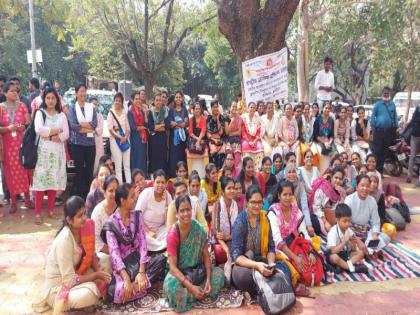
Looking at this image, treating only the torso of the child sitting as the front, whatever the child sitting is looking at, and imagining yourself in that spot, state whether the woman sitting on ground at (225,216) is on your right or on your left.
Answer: on your right

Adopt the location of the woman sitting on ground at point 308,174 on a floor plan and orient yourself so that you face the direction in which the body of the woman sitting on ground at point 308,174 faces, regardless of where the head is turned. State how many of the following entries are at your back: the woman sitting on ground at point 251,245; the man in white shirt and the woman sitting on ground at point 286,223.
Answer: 1

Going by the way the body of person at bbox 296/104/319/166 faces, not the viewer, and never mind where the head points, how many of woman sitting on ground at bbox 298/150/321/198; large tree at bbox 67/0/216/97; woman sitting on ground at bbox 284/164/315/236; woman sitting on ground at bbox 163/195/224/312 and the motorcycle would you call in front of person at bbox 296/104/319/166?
3

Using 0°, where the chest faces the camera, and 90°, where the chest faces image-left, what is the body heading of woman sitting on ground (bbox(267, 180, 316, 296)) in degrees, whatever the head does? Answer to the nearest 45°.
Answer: approximately 315°

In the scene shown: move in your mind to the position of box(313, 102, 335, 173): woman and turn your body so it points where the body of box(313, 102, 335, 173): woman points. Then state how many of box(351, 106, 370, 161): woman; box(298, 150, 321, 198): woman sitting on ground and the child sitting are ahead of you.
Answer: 2

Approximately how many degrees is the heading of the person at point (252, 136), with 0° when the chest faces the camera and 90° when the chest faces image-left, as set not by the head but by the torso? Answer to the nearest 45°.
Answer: approximately 0°

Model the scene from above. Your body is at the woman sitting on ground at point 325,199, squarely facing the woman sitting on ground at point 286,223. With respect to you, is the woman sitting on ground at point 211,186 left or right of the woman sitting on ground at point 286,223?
right

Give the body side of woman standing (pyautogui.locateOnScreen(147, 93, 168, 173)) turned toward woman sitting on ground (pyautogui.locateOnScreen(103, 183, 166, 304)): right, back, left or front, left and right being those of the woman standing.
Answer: front

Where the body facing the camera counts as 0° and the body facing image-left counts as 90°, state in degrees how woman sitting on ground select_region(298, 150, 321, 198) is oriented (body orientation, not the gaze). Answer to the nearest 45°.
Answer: approximately 0°
